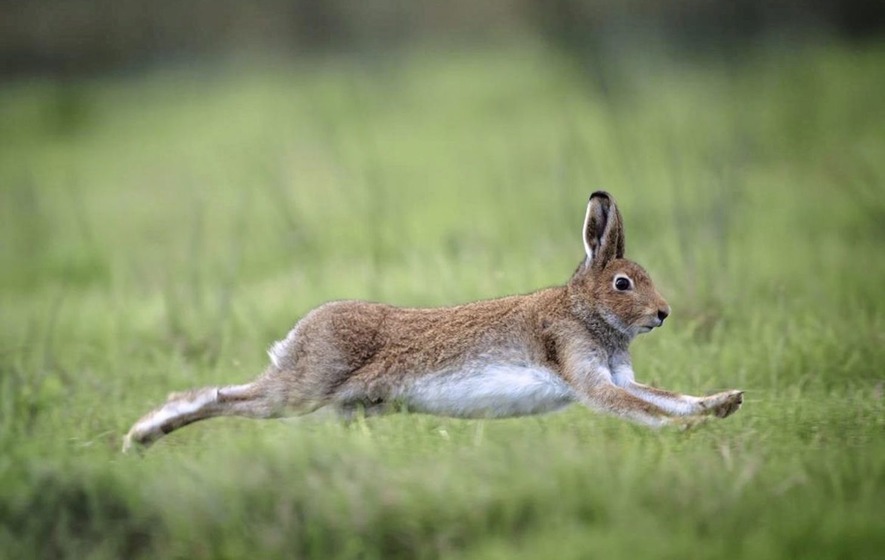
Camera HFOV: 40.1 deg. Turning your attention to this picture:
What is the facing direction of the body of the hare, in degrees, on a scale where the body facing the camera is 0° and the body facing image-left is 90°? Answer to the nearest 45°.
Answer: approximately 270°
